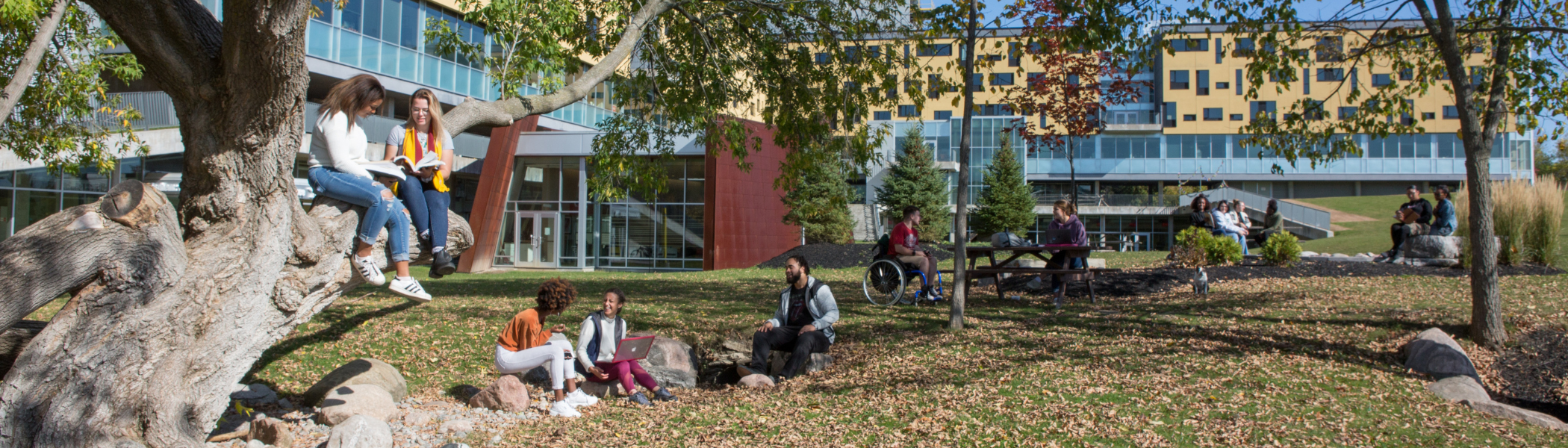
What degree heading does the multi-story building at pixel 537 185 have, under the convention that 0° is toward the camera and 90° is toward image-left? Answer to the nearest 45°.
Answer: approximately 0°

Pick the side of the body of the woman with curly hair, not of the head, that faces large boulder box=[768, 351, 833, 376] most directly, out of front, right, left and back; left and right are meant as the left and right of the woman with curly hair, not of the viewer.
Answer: front

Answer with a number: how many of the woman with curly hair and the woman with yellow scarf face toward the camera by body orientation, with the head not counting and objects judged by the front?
1

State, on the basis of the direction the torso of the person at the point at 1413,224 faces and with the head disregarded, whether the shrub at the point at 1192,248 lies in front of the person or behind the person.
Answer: in front

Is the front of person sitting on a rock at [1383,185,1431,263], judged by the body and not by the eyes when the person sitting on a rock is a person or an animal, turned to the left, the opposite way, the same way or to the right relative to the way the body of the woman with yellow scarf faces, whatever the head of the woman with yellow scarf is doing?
to the right

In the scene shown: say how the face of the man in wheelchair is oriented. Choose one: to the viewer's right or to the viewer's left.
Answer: to the viewer's right

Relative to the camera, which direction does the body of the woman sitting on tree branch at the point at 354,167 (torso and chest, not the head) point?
to the viewer's right

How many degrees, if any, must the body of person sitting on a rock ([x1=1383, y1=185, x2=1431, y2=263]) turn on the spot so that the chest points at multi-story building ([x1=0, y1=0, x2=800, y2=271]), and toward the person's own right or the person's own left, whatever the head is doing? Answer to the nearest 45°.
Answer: approximately 45° to the person's own right
